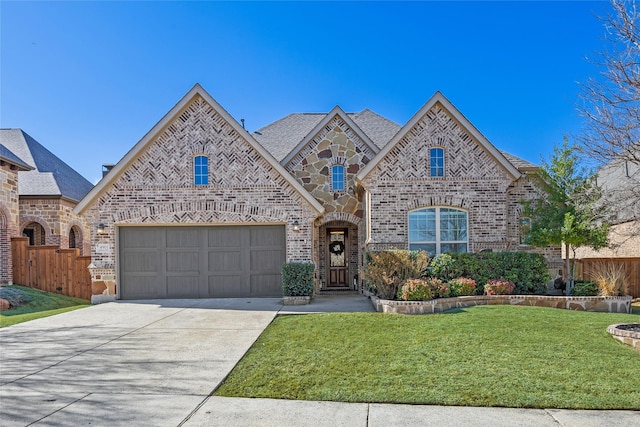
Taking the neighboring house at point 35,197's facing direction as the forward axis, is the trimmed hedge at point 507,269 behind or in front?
in front

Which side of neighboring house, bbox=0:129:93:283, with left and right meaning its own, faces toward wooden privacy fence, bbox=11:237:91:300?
front

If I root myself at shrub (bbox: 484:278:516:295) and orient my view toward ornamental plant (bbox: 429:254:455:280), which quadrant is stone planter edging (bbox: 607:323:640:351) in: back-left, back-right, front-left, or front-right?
back-left

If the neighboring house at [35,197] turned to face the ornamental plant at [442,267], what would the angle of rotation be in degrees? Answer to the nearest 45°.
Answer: approximately 45° to its left

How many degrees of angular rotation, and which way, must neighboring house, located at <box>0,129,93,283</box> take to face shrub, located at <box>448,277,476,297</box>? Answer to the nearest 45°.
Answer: approximately 45° to its left

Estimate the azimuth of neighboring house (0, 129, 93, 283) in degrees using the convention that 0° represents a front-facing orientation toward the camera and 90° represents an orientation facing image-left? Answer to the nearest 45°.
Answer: approximately 0°

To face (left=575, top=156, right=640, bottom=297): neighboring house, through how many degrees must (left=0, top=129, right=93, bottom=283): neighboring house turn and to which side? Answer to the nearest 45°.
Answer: approximately 45° to its left

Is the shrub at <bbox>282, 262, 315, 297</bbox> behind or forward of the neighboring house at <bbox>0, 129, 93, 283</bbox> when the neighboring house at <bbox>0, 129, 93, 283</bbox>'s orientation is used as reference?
forward
